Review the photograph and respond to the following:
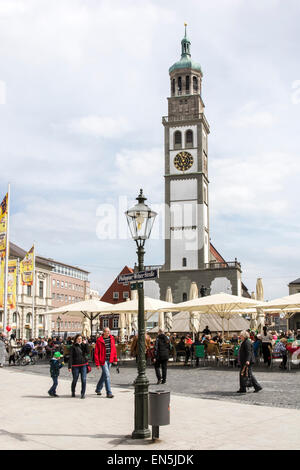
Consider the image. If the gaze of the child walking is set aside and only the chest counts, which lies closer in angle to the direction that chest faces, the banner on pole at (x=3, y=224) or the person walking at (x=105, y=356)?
the person walking

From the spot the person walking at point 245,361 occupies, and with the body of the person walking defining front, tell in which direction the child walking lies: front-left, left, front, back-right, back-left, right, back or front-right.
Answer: front

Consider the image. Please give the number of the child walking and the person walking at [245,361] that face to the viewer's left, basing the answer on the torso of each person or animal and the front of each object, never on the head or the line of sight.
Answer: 1

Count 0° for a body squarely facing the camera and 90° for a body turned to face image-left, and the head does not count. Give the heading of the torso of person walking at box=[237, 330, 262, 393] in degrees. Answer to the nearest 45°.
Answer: approximately 90°

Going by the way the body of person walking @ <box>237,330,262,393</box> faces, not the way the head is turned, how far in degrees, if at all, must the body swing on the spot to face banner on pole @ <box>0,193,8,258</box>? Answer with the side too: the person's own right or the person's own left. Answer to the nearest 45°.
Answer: approximately 45° to the person's own right

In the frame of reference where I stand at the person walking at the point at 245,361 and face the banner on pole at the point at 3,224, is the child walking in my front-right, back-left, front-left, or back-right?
front-left

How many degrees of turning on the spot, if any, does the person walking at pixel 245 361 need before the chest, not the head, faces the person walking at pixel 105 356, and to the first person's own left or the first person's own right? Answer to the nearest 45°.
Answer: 0° — they already face them

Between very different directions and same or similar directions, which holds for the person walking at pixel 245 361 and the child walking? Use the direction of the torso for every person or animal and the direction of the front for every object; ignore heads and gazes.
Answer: very different directions
